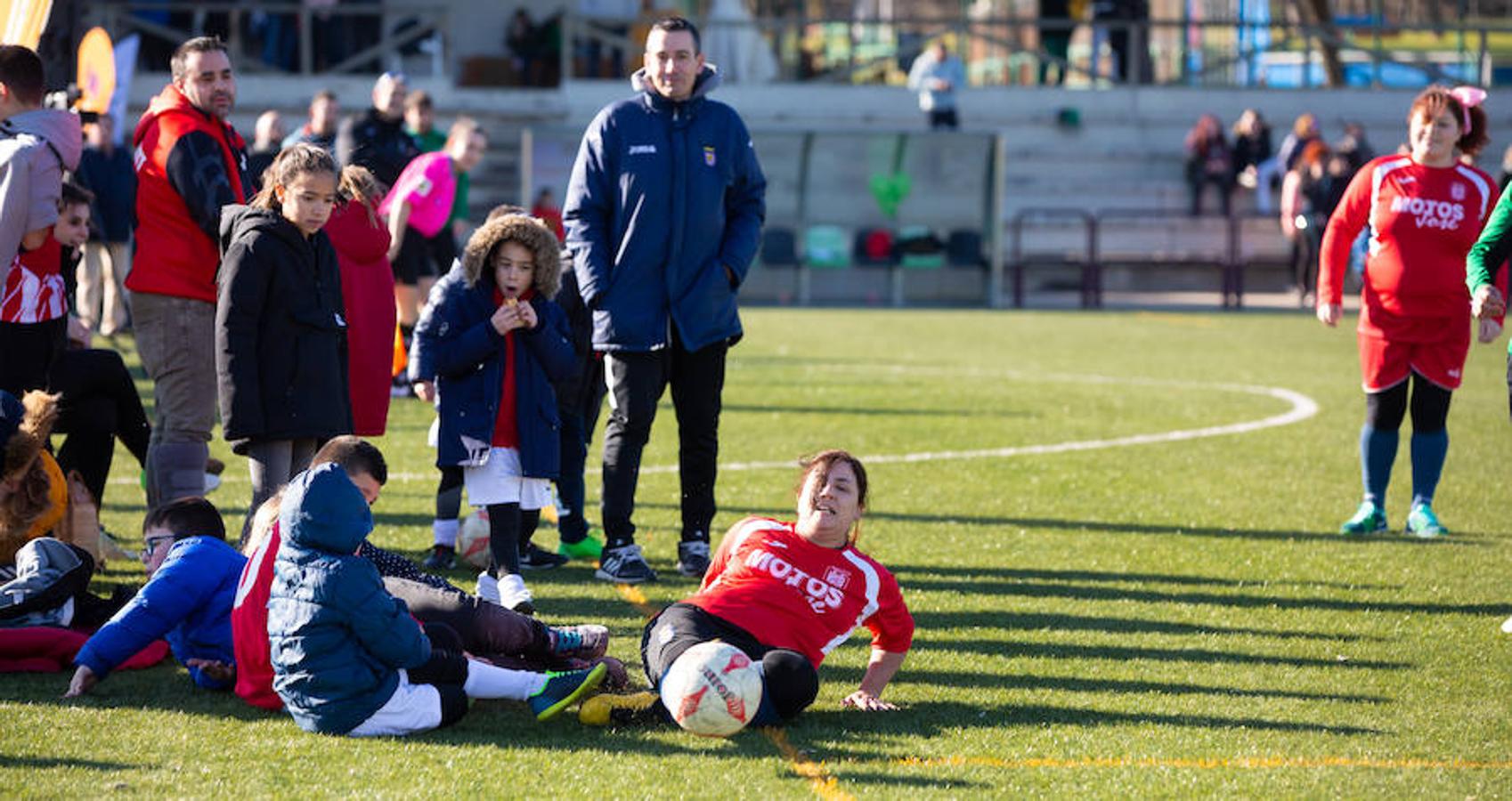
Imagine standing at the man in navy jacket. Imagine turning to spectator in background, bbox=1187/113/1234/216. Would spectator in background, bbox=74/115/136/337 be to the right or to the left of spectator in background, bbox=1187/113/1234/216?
left

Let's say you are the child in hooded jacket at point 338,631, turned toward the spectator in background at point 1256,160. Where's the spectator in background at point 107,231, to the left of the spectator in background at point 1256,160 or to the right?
left

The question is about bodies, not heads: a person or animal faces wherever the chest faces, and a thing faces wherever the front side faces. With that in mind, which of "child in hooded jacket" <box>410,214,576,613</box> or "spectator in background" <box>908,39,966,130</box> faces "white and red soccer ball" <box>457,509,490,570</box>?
the spectator in background

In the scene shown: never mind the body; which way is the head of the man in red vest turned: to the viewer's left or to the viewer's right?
to the viewer's right

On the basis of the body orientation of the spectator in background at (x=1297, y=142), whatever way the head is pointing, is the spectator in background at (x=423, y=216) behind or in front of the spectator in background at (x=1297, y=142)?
in front

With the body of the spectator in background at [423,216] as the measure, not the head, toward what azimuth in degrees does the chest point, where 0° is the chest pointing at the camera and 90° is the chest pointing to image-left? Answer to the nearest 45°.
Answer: approximately 315°

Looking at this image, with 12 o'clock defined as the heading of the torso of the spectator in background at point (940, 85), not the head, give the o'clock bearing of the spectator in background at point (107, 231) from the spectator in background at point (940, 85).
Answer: the spectator in background at point (107, 231) is roughly at 1 o'clock from the spectator in background at point (940, 85).

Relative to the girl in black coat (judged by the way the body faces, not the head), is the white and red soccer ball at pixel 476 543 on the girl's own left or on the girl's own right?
on the girl's own left
